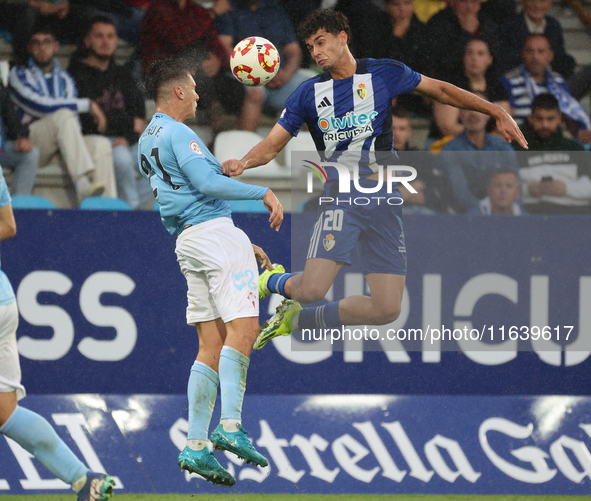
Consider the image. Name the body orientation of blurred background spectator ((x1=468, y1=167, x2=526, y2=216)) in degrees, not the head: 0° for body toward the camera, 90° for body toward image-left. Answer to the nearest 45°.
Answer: approximately 0°

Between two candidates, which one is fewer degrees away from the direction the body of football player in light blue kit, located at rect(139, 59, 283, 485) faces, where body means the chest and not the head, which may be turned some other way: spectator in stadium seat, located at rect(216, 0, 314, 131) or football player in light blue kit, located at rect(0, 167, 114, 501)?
the spectator in stadium seat

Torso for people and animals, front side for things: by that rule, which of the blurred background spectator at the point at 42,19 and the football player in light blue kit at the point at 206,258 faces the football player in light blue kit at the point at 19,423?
the blurred background spectator

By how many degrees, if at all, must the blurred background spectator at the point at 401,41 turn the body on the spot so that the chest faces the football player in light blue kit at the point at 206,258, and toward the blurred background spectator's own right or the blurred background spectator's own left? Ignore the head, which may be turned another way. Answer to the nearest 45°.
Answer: approximately 45° to the blurred background spectator's own right

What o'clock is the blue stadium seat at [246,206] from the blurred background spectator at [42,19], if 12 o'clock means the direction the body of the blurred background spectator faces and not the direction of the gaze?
The blue stadium seat is roughly at 10 o'clock from the blurred background spectator.
